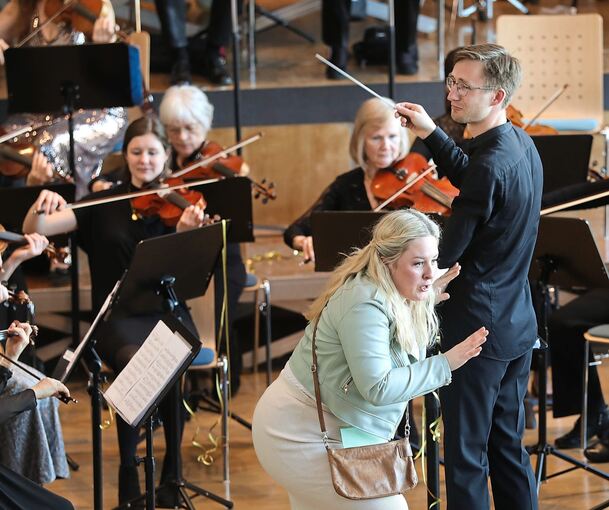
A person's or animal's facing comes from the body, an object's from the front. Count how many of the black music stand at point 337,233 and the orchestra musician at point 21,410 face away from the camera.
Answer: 1

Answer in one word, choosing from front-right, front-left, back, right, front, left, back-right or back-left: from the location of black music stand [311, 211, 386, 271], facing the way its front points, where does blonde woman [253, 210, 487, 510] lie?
back

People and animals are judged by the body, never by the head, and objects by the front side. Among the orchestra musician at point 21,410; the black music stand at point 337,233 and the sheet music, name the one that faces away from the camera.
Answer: the black music stand

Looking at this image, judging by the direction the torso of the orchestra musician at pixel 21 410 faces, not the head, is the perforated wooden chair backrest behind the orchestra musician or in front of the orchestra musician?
in front

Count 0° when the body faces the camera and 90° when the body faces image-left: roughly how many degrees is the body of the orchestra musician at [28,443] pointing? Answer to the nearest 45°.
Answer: approximately 270°

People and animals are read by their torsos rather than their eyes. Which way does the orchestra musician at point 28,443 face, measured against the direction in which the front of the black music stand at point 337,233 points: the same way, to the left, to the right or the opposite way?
to the right

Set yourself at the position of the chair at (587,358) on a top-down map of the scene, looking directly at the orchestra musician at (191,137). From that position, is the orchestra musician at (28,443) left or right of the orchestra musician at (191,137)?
left

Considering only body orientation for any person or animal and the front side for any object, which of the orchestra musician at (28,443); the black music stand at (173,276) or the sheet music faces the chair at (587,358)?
the orchestra musician

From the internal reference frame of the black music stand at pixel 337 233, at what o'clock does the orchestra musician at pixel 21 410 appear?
The orchestra musician is roughly at 8 o'clock from the black music stand.

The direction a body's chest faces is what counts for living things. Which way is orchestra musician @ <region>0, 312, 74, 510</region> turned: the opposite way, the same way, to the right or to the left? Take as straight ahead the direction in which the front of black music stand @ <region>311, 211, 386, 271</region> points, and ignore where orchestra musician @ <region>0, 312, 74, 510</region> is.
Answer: to the right

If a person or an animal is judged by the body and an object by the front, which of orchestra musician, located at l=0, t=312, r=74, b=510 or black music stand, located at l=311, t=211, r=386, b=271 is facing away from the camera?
the black music stand

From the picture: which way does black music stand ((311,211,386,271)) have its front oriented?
away from the camera

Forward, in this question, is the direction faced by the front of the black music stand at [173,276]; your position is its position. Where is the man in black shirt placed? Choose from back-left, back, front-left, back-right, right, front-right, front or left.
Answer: back

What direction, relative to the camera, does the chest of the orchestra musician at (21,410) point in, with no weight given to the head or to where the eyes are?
to the viewer's right

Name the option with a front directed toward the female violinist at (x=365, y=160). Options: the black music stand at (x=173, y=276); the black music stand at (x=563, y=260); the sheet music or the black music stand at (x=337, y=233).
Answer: the black music stand at (x=337, y=233)
